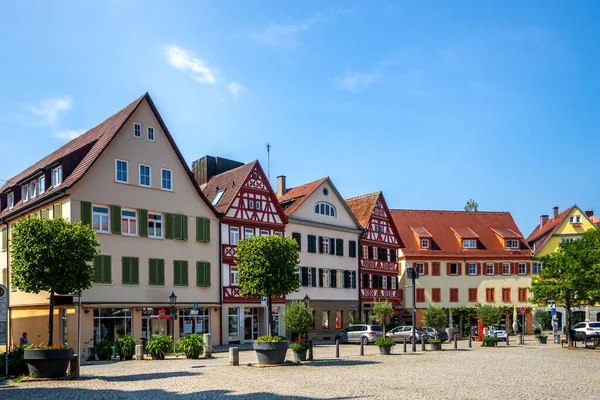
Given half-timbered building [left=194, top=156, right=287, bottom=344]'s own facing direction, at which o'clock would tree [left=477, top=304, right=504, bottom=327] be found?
The tree is roughly at 10 o'clock from the half-timbered building.

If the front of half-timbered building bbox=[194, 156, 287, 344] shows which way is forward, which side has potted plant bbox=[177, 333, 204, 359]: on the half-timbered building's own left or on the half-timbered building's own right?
on the half-timbered building's own right

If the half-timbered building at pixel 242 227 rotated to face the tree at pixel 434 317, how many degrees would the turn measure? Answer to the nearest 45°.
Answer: approximately 45° to its left

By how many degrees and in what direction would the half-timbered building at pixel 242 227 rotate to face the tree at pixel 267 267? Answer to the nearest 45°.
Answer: approximately 45° to its right

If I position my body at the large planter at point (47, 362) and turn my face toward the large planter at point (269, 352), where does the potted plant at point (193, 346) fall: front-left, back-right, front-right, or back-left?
front-left

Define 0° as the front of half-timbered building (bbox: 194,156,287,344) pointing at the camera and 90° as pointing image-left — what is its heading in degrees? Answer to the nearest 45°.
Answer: approximately 315°

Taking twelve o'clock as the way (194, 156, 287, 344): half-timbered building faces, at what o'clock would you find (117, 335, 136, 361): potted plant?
The potted plant is roughly at 2 o'clock from the half-timbered building.

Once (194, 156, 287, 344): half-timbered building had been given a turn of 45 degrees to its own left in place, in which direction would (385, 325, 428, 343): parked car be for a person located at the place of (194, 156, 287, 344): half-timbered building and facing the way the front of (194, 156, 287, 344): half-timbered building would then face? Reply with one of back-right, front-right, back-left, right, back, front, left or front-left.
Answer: front

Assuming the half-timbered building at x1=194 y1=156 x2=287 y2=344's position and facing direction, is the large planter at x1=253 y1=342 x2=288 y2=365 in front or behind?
in front

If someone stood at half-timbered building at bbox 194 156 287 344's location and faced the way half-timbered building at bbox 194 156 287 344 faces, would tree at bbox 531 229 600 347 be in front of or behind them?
in front

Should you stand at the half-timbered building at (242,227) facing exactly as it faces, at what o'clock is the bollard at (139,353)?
The bollard is roughly at 2 o'clock from the half-timbered building.
